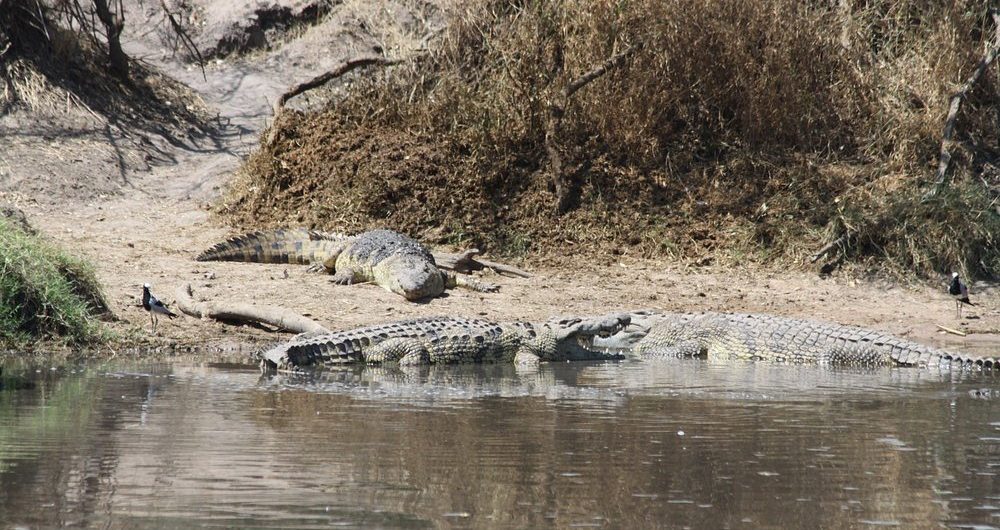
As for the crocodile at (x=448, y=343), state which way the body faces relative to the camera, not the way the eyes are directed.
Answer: to the viewer's right

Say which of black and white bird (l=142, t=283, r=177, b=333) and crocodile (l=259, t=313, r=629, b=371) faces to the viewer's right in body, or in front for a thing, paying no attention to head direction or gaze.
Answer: the crocodile

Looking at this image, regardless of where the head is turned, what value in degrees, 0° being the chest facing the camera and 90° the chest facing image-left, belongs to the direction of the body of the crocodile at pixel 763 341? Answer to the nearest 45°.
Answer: approximately 90°

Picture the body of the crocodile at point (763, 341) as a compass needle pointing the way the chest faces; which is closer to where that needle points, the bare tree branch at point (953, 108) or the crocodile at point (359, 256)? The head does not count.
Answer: the crocodile

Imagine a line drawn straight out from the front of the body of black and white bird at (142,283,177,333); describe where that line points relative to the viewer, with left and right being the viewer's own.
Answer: facing to the left of the viewer

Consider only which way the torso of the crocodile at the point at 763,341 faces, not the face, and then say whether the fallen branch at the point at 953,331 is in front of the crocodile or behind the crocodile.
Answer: behind

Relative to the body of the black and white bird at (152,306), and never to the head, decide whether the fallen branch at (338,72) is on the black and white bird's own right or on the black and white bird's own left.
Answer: on the black and white bird's own right

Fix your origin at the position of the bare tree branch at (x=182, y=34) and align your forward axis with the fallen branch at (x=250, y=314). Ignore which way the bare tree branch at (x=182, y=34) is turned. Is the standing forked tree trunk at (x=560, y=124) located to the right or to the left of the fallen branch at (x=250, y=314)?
left

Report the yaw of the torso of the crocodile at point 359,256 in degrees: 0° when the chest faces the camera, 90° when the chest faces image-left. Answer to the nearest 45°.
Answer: approximately 315°

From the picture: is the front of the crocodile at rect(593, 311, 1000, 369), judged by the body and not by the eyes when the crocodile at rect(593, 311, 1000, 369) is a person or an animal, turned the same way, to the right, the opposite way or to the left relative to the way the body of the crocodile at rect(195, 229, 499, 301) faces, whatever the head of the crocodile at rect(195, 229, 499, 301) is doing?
the opposite way

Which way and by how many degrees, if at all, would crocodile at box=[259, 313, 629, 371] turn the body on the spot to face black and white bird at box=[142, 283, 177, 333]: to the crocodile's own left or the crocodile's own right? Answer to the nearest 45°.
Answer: approximately 180°
